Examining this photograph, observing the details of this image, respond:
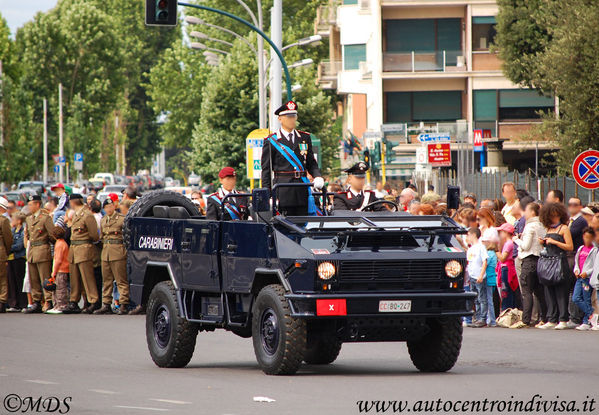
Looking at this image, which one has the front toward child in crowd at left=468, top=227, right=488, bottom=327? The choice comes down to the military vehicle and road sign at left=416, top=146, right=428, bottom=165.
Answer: the road sign

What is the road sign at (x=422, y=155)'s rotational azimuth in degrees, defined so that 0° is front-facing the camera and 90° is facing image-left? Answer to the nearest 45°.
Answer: approximately 0°

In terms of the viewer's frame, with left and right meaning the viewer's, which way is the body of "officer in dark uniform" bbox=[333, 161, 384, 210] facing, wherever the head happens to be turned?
facing the viewer and to the right of the viewer

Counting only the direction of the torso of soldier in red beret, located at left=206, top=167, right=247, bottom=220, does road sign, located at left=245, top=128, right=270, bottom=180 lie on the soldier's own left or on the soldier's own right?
on the soldier's own left

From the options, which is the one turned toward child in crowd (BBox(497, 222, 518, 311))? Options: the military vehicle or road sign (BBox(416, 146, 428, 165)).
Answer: the road sign

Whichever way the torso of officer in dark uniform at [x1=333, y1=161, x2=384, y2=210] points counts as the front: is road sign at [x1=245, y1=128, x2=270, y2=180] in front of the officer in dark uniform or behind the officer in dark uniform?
behind

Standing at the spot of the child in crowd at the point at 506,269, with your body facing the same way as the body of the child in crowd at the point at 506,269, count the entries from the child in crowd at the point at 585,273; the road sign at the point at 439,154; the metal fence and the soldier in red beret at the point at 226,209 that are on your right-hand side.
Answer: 2

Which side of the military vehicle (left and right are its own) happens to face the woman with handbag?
left

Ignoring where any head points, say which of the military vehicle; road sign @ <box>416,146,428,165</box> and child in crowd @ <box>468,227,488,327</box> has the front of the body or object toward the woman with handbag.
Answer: the road sign

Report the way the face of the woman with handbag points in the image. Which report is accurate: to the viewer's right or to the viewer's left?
to the viewer's left

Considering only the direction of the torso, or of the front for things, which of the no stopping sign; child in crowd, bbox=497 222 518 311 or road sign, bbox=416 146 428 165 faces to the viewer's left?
the child in crowd

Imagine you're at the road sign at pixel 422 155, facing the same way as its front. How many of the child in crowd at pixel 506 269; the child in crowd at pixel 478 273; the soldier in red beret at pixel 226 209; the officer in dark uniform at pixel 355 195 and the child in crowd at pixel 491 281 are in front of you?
5

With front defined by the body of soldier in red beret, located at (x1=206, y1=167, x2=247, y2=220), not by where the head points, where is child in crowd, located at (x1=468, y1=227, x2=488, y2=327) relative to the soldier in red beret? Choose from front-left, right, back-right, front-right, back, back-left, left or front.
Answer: left

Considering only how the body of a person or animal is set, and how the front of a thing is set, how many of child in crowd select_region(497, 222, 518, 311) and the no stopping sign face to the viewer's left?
1
